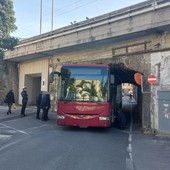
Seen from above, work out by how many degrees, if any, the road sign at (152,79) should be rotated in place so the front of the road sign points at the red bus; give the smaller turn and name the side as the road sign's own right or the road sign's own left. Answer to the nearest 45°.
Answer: approximately 45° to the road sign's own right

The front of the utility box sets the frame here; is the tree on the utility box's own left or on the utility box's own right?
on the utility box's own right

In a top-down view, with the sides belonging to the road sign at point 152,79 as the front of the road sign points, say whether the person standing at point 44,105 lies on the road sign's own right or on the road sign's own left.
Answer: on the road sign's own right
